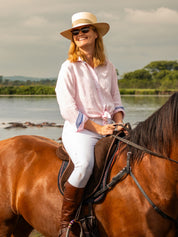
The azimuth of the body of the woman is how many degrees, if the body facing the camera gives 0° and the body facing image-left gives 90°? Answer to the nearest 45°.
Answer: approximately 315°

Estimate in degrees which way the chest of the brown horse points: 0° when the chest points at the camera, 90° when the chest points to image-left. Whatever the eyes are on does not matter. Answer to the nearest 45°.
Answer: approximately 270°
